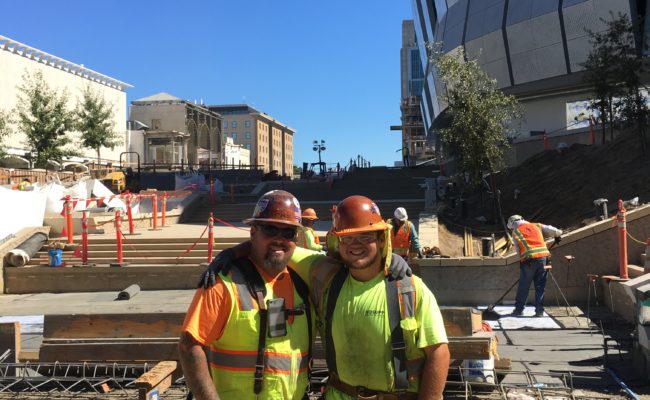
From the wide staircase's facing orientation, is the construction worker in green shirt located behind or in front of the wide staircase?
in front

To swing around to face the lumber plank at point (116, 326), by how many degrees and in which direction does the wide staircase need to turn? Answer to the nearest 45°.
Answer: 0° — it already faces it

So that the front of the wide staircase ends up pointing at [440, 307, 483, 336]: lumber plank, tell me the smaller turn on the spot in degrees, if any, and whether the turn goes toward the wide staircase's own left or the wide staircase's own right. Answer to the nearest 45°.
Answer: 0° — it already faces it

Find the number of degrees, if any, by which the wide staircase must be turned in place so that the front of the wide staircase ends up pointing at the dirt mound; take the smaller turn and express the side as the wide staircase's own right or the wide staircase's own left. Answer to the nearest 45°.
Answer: approximately 45° to the wide staircase's own left

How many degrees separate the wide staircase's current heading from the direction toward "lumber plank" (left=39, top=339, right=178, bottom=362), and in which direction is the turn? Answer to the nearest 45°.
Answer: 0° — it already faces it

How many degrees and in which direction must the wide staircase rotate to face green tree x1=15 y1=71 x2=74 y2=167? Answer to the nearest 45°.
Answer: approximately 90° to its right

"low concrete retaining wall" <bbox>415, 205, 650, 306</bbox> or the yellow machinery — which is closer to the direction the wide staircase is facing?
the low concrete retaining wall

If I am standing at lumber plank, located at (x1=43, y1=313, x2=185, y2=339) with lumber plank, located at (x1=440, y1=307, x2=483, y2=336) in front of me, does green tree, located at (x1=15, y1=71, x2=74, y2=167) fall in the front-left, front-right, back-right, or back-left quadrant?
back-left

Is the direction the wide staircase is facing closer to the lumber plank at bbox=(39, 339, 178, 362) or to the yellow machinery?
the lumber plank

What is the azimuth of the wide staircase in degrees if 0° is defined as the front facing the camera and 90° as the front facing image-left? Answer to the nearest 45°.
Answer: approximately 0°

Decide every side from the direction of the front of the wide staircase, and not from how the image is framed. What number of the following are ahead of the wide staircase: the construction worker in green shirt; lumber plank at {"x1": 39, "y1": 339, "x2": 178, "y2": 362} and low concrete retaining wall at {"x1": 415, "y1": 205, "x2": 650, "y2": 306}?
3
